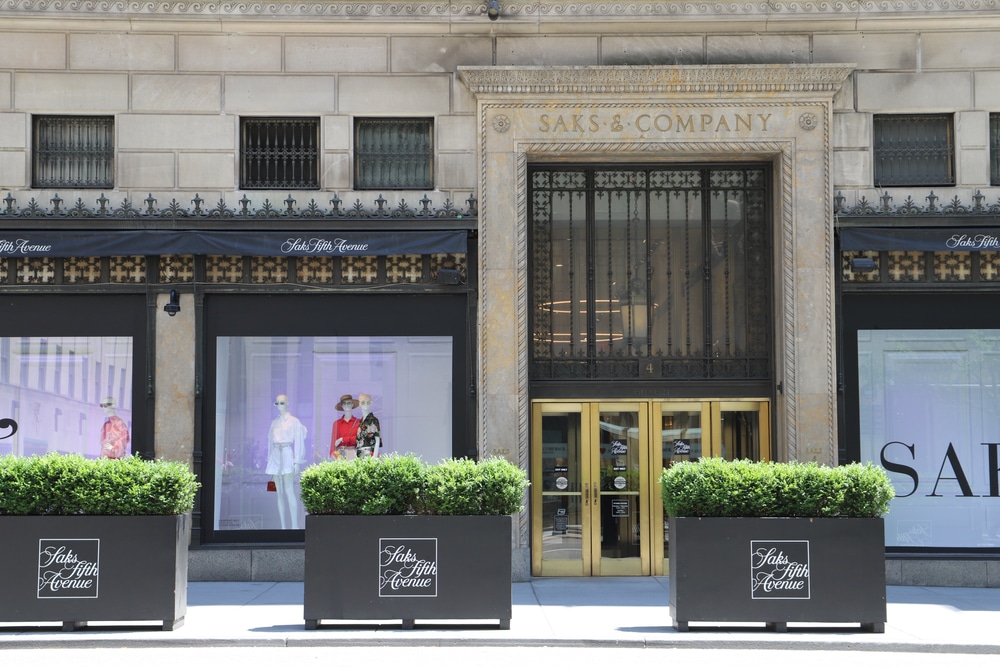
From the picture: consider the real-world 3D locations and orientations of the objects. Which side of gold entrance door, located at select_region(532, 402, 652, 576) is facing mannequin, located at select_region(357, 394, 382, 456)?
right

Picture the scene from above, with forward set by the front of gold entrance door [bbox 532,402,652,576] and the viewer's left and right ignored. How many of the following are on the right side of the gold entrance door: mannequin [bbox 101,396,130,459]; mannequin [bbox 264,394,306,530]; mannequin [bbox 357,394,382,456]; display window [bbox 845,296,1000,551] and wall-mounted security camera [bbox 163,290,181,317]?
4

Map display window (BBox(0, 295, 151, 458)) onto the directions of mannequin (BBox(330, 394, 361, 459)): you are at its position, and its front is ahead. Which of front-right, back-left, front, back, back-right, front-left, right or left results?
right

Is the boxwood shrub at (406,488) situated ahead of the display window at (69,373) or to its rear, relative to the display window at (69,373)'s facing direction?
ahead

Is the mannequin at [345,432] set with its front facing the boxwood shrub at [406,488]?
yes

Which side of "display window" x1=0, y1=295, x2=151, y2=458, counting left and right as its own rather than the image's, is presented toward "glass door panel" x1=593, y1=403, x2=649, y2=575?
left

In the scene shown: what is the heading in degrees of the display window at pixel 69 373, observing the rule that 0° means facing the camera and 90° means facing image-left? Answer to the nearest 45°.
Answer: approximately 0°

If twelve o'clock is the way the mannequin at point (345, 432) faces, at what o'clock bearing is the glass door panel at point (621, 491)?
The glass door panel is roughly at 9 o'clock from the mannequin.

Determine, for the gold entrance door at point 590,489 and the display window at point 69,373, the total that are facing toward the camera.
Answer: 2

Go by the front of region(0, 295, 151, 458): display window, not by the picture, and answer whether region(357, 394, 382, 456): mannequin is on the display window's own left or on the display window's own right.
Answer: on the display window's own left
